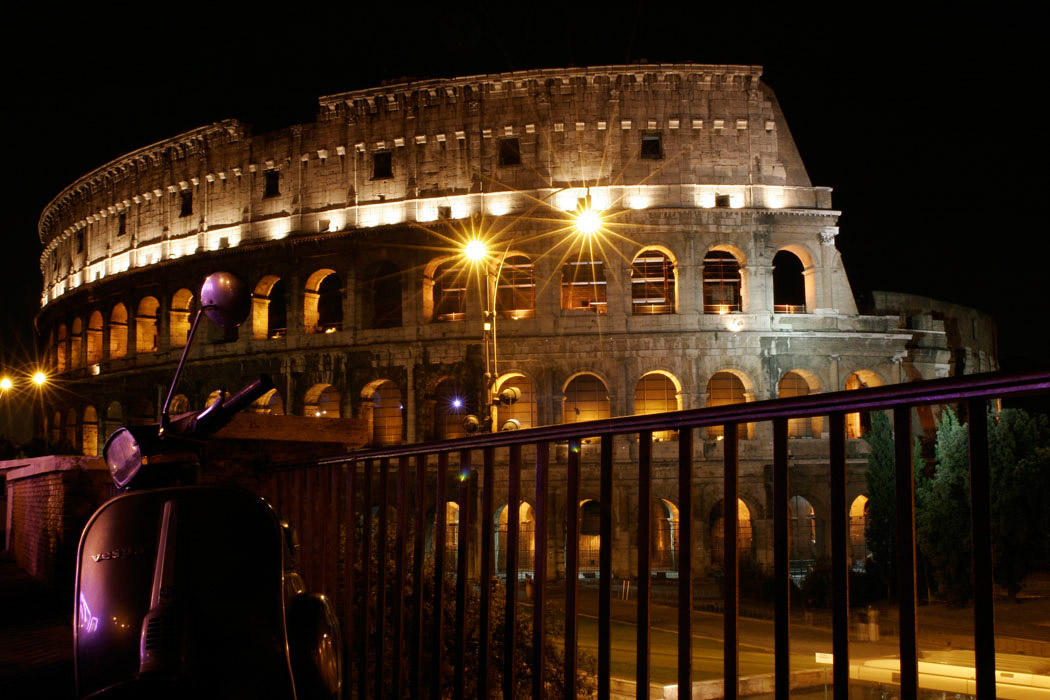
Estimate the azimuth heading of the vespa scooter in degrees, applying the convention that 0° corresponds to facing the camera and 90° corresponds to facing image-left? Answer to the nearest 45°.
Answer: approximately 45°

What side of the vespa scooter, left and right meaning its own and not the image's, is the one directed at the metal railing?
left

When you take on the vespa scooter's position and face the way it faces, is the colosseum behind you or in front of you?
behind
